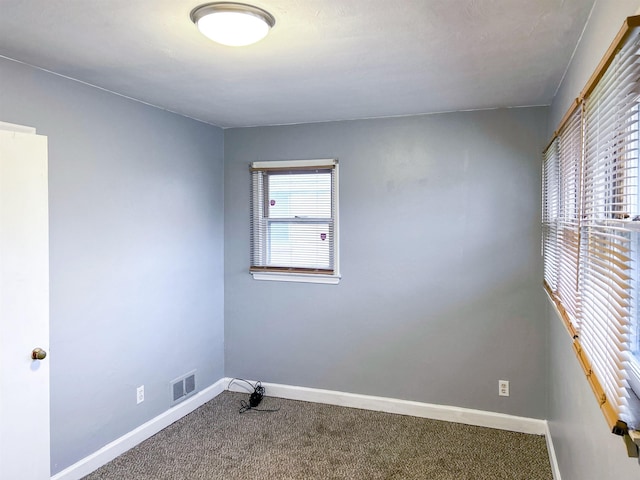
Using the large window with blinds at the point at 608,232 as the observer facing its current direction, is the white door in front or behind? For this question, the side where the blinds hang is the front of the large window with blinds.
in front

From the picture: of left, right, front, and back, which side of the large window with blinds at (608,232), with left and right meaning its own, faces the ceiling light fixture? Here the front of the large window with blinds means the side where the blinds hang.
front

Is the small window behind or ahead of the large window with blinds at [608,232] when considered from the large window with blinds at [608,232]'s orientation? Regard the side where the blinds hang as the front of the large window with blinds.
ahead

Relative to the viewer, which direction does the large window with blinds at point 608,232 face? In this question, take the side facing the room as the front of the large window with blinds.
to the viewer's left

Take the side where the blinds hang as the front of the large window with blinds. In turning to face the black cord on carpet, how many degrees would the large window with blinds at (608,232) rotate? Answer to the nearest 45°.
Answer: approximately 45° to its right

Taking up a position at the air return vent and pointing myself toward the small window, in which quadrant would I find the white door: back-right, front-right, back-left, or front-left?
back-right
